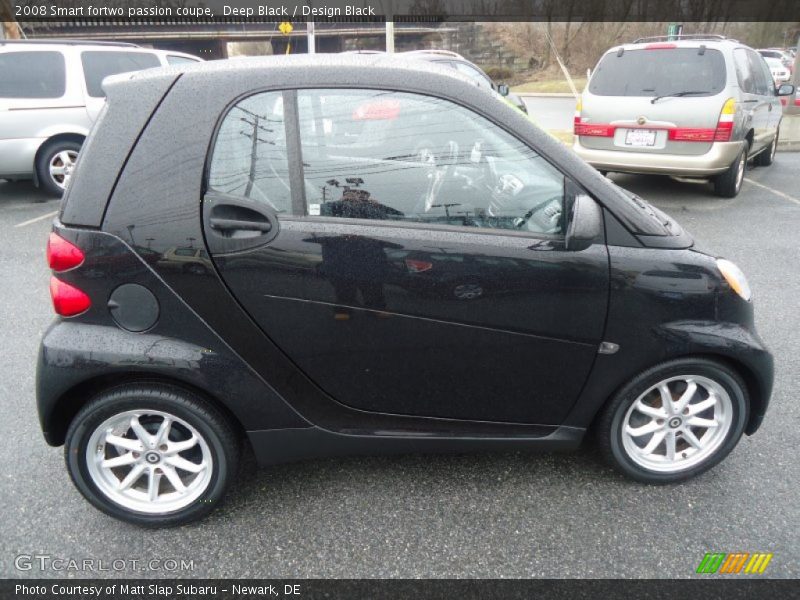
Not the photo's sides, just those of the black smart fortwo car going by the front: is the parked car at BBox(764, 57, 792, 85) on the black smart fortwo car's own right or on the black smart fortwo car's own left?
on the black smart fortwo car's own left

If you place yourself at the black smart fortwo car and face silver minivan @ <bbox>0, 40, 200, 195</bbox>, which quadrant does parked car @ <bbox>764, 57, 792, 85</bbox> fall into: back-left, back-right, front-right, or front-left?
front-right

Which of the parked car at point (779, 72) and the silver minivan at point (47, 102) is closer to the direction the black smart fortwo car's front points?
the parked car

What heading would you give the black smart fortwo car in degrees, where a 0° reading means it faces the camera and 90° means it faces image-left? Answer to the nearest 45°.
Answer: approximately 270°

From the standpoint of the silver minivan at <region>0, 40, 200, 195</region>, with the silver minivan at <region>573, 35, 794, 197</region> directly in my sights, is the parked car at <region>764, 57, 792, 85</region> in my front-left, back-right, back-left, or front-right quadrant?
front-left

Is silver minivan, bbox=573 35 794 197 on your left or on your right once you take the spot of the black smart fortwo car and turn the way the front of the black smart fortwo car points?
on your left

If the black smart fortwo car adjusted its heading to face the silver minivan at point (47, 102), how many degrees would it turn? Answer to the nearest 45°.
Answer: approximately 135° to its left
